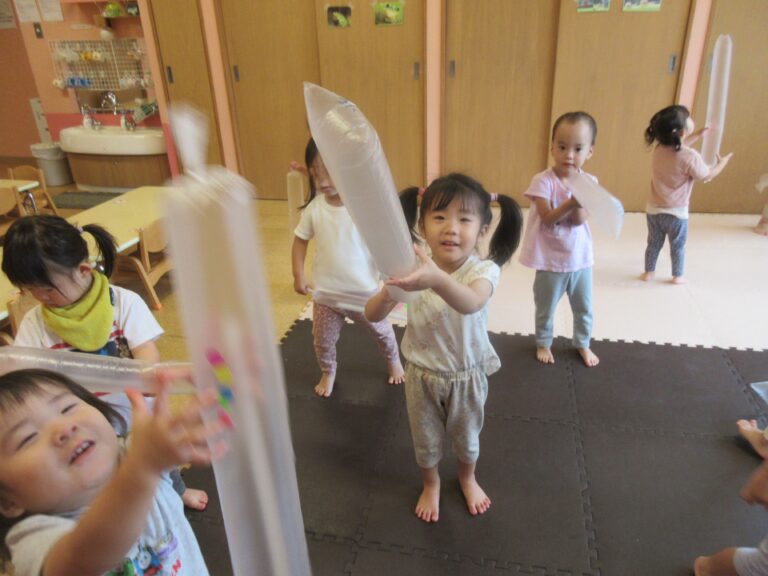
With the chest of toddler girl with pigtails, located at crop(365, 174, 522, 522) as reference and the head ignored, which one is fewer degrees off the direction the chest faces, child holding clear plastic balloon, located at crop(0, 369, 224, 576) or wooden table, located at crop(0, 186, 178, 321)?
the child holding clear plastic balloon

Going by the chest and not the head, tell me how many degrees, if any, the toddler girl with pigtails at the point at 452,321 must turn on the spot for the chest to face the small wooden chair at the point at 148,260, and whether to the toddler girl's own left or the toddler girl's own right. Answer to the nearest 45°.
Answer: approximately 135° to the toddler girl's own right

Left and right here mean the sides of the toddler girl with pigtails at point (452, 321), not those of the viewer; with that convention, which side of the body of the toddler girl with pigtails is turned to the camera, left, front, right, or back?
front

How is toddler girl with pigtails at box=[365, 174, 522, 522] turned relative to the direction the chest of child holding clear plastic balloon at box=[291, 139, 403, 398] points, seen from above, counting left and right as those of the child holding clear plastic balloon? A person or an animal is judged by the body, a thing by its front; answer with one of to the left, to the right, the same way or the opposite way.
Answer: the same way

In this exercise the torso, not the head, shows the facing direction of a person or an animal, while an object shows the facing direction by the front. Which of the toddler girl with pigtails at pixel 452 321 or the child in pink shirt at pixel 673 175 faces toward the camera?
the toddler girl with pigtails

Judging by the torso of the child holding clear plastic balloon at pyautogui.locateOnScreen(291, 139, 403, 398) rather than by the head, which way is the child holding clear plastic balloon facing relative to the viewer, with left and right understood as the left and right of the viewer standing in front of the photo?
facing the viewer

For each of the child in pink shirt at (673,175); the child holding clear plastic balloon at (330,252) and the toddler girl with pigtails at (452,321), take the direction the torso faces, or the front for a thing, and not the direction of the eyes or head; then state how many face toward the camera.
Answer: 2

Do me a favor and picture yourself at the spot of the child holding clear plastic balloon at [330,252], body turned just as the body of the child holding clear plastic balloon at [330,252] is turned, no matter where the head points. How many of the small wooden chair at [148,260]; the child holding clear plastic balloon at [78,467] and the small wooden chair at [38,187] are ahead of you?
1

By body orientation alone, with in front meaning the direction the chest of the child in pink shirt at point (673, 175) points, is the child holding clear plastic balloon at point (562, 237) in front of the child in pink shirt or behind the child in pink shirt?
behind

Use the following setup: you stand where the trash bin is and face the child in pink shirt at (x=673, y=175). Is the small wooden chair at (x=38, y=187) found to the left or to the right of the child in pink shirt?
right

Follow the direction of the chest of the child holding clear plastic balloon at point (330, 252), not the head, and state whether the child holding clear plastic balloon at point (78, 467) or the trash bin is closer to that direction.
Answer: the child holding clear plastic balloon

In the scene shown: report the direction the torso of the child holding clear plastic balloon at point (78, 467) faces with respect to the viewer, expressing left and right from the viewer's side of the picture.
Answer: facing the viewer and to the right of the viewer

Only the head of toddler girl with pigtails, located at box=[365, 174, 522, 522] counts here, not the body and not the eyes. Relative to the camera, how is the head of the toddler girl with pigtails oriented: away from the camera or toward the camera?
toward the camera

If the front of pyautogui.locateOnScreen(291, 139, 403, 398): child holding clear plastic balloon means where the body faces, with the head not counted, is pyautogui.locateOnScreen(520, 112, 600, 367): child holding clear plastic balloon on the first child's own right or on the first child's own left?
on the first child's own left

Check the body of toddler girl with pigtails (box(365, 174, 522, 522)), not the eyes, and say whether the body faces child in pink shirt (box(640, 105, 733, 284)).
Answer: no
